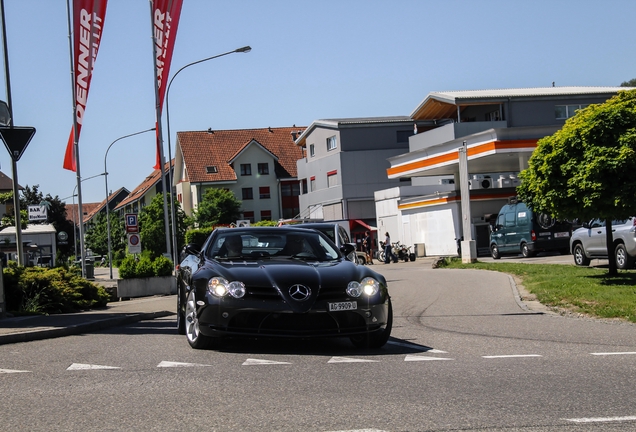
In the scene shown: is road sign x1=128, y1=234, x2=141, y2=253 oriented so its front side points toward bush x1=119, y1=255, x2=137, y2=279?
yes

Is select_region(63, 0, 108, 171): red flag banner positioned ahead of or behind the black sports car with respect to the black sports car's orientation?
behind

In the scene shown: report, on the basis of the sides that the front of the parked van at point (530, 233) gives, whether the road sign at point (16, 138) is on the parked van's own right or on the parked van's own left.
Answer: on the parked van's own left

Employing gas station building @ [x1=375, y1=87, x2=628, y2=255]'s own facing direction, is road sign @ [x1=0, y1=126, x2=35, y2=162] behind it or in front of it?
in front

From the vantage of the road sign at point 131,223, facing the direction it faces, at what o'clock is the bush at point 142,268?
The bush is roughly at 12 o'clock from the road sign.

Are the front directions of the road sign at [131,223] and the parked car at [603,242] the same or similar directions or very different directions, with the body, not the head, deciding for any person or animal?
very different directions

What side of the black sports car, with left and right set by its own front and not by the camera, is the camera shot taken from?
front

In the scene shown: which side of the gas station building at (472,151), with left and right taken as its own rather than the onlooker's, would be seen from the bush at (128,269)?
front
